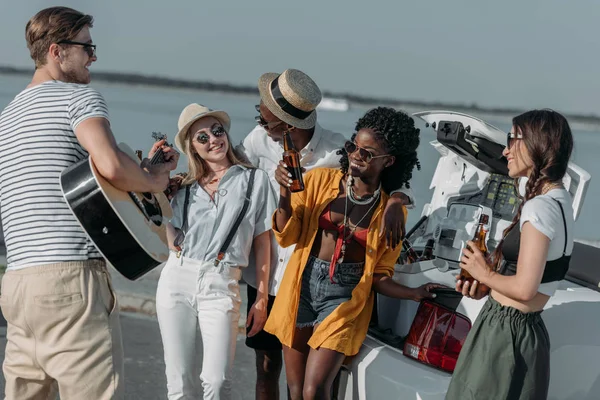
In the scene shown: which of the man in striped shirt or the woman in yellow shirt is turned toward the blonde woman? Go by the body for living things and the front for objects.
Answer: the man in striped shirt

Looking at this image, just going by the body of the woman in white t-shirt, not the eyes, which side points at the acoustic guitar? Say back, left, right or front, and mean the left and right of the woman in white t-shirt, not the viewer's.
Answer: front

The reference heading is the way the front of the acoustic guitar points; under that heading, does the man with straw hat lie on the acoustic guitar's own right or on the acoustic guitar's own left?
on the acoustic guitar's own left

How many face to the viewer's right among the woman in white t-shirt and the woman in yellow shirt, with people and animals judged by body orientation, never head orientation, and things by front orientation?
0

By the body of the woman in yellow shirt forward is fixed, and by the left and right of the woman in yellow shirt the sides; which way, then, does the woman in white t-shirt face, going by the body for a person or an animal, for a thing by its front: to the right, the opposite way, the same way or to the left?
to the right

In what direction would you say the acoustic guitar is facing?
to the viewer's right

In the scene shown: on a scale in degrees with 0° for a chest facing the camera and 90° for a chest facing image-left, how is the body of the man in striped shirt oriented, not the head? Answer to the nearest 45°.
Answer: approximately 225°

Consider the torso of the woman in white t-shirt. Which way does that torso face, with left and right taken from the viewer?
facing to the left of the viewer

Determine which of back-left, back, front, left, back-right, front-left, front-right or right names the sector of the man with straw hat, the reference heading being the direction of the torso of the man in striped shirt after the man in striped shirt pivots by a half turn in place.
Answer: back

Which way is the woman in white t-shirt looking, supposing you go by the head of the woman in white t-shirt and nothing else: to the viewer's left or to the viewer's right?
to the viewer's left

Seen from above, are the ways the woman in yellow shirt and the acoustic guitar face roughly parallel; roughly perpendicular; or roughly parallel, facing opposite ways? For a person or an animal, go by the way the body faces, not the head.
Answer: roughly perpendicular

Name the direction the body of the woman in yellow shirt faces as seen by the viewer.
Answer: toward the camera

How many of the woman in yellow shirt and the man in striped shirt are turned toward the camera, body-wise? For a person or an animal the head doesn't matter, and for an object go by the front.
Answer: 1

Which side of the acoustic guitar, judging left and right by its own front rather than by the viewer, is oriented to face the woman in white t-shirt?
front
